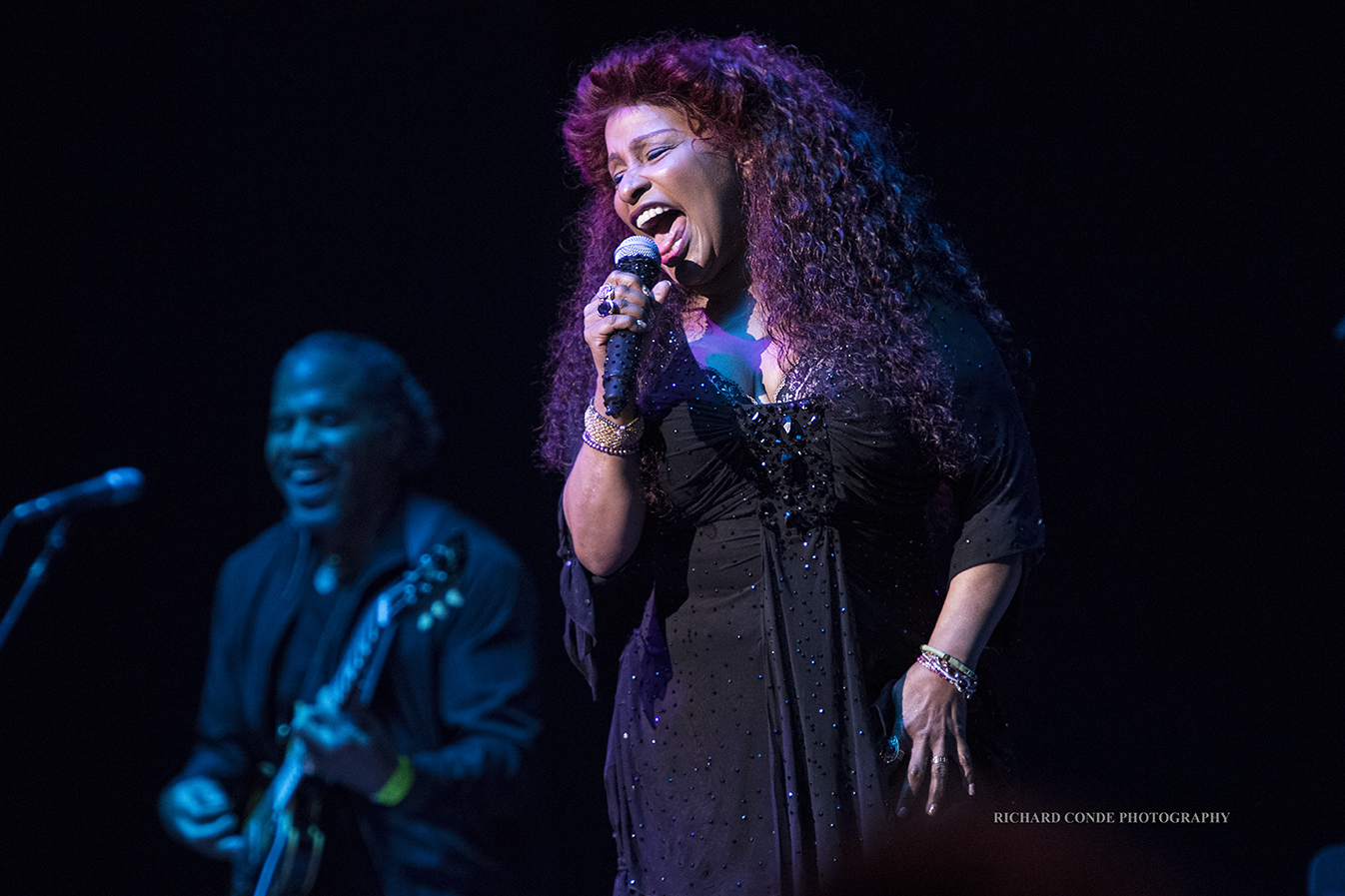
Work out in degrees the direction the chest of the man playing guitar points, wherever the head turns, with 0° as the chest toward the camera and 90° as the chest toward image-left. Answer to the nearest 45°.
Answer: approximately 45°

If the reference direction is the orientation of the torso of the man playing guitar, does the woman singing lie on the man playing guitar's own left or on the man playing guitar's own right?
on the man playing guitar's own left
